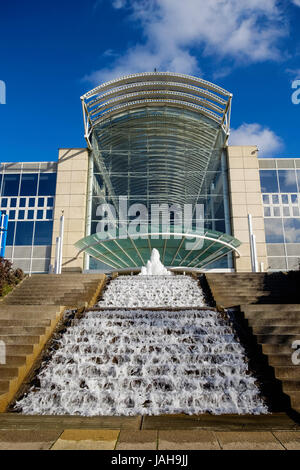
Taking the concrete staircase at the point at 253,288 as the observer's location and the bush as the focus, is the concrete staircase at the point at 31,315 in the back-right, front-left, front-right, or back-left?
front-left

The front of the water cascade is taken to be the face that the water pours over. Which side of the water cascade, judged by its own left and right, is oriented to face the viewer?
front

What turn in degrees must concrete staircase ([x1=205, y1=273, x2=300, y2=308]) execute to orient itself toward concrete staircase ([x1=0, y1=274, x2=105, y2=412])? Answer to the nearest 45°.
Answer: approximately 45° to its right

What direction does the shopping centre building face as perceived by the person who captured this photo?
facing the viewer

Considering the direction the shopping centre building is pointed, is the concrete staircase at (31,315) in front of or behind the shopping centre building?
in front

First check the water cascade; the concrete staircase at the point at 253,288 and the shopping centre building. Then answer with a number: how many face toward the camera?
3

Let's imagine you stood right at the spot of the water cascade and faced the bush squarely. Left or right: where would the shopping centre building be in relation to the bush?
right

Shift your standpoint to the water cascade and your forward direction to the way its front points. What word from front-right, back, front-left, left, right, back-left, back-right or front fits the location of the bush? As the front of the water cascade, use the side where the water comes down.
back-right

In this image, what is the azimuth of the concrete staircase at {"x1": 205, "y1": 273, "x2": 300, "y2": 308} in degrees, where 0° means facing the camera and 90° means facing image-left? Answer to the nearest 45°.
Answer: approximately 0°

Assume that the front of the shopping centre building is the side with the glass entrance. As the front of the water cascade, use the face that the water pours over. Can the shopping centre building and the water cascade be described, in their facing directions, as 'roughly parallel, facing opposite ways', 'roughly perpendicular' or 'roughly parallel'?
roughly parallel

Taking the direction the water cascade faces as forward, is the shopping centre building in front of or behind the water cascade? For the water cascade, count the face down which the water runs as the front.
behind

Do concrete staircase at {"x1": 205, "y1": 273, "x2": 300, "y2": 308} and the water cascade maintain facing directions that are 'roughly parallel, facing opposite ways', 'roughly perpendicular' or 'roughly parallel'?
roughly parallel
